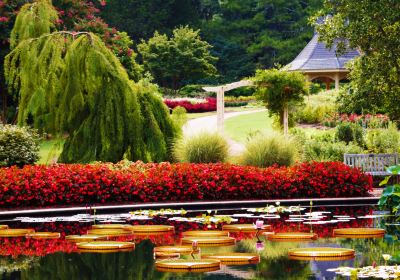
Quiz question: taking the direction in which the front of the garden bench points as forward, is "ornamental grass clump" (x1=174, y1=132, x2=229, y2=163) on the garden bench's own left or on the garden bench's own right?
on the garden bench's own right

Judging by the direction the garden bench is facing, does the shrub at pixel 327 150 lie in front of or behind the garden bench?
behind

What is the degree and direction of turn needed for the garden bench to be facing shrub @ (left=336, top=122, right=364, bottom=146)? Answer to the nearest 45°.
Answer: approximately 180°

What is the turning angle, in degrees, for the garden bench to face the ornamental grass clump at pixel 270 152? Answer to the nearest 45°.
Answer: approximately 45° to its right

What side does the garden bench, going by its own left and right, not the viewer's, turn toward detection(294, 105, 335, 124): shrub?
back

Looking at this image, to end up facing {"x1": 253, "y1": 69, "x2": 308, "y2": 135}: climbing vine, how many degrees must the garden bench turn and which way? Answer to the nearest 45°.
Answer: approximately 135° to its right

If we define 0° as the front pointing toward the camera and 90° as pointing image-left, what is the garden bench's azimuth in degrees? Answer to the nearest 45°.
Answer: approximately 0°

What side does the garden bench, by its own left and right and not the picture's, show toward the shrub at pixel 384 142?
back
